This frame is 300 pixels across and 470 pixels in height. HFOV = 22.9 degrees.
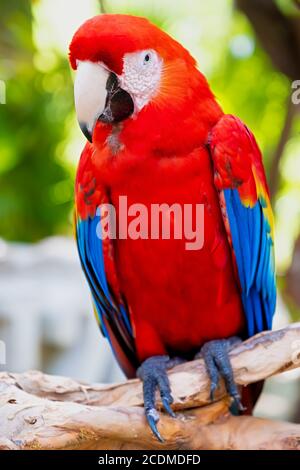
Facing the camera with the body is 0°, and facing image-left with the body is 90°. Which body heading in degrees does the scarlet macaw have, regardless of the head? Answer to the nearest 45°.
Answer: approximately 0°
